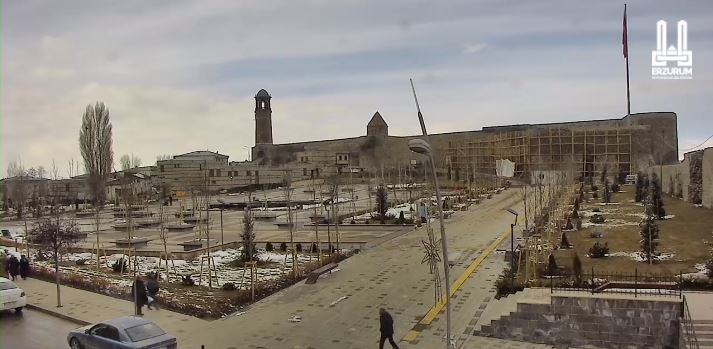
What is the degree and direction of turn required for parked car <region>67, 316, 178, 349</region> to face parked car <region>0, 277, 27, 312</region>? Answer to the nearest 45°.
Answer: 0° — it already faces it

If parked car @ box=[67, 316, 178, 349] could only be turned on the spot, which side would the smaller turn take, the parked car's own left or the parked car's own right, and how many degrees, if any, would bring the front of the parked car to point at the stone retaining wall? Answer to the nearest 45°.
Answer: approximately 135° to the parked car's own right

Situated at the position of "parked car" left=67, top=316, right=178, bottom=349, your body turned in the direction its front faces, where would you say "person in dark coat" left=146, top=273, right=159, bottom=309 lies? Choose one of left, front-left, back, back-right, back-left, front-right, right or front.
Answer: front-right

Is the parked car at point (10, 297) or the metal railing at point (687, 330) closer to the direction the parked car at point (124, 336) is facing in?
the parked car

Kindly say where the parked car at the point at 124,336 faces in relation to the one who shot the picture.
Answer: facing away from the viewer and to the left of the viewer

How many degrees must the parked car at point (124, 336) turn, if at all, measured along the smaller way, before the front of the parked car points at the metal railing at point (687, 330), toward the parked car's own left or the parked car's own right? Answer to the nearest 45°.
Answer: approximately 180°

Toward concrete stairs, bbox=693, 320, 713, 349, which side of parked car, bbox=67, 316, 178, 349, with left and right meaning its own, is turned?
back

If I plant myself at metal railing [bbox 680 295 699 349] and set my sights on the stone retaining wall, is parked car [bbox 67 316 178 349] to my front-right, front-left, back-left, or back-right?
front-left

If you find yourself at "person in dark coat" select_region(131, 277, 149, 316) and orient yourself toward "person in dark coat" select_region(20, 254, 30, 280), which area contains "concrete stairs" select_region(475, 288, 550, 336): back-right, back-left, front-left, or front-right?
back-right

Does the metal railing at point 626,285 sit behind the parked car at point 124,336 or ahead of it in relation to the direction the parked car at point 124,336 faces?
behind

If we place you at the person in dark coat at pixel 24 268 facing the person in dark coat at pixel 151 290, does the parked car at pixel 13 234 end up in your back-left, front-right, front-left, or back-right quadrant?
back-left

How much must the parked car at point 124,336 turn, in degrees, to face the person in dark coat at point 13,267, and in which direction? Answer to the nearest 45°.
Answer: approximately 45° to its right

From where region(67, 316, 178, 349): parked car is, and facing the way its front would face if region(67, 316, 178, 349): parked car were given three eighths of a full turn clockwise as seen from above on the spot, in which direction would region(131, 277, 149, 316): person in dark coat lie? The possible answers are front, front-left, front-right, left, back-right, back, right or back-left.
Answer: left

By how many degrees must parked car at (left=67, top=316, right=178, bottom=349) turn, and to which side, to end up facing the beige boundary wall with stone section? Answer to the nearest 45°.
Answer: approximately 135° to its right

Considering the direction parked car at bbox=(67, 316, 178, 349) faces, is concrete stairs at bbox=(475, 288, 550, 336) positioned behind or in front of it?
behind
